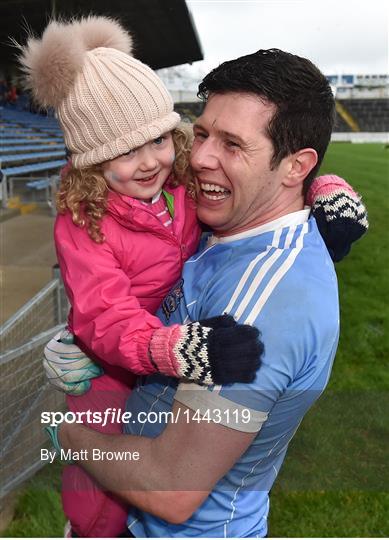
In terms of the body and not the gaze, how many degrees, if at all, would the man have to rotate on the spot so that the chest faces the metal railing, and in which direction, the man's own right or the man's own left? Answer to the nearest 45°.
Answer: approximately 45° to the man's own right

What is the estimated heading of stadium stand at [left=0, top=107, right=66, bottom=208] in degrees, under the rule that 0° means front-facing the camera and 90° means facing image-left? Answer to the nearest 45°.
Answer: approximately 315°

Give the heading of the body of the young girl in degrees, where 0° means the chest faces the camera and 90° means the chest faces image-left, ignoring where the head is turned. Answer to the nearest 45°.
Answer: approximately 315°

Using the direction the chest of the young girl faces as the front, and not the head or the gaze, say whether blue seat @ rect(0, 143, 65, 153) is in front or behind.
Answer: behind

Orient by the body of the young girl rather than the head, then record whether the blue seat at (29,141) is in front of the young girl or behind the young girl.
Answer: behind

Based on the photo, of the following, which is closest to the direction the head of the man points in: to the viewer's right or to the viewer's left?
to the viewer's left

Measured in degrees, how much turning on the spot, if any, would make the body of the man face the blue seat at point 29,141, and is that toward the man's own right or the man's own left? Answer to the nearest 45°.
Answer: approximately 90° to the man's own right
